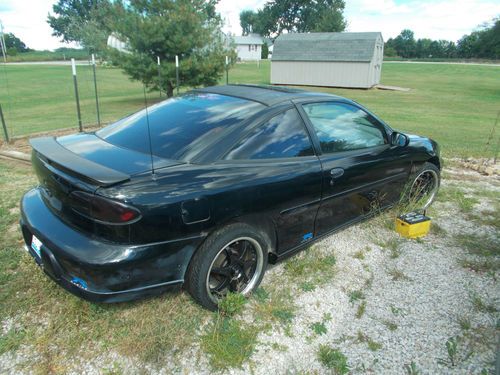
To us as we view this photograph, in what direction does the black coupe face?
facing away from the viewer and to the right of the viewer

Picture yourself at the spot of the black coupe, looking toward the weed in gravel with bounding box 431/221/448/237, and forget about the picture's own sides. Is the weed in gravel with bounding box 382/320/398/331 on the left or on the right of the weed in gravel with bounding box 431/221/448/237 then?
right

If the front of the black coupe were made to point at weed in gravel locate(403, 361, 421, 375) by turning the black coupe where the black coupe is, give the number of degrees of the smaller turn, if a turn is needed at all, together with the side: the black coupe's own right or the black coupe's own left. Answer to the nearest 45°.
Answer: approximately 90° to the black coupe's own right

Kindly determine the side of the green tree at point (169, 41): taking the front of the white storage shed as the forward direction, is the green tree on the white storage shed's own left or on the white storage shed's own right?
on the white storage shed's own right
